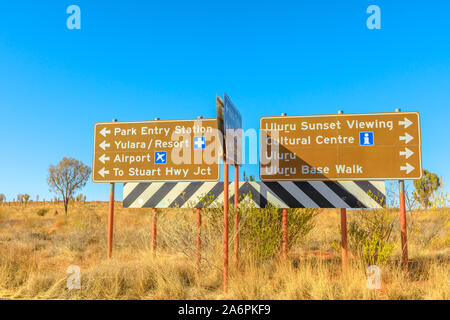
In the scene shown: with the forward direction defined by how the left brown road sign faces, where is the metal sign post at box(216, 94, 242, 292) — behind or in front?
in front

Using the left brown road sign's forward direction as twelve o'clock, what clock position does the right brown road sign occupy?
The right brown road sign is roughly at 10 o'clock from the left brown road sign.

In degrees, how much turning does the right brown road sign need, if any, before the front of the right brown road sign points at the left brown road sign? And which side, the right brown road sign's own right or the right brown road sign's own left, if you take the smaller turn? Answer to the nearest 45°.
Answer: approximately 90° to the right brown road sign's own right

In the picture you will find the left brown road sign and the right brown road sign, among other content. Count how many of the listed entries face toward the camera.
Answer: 2

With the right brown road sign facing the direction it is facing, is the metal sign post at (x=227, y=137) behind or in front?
in front

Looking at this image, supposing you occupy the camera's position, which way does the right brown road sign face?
facing the viewer

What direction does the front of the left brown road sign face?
toward the camera

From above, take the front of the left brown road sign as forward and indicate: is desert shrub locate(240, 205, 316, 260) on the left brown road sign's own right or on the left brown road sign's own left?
on the left brown road sign's own left

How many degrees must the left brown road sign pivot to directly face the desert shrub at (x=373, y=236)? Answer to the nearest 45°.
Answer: approximately 45° to its left

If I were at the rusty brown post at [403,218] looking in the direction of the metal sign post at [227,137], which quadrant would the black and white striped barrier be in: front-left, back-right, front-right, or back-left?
front-right

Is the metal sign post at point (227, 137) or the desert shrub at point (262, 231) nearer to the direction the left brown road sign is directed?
the metal sign post
